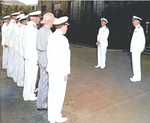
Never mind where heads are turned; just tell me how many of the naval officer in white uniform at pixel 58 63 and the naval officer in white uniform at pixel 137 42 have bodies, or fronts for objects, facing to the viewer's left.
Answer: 1

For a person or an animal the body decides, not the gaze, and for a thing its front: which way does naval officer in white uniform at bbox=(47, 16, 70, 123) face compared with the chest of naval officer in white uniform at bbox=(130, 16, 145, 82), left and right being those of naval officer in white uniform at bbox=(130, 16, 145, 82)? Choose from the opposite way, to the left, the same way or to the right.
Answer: the opposite way

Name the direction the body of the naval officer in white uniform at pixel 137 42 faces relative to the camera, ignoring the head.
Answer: to the viewer's left

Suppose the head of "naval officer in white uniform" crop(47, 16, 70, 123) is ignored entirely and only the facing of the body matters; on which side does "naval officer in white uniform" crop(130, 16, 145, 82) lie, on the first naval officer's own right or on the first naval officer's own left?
on the first naval officer's own left

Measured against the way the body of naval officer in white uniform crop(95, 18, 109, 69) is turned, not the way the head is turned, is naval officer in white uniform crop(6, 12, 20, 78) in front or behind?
in front

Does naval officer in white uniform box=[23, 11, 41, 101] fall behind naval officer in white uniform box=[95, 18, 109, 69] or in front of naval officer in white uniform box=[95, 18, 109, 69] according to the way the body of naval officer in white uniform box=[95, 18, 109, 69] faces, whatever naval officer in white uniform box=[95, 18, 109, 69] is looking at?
in front

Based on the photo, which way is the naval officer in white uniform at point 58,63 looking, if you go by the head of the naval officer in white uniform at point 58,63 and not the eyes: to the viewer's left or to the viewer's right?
to the viewer's right

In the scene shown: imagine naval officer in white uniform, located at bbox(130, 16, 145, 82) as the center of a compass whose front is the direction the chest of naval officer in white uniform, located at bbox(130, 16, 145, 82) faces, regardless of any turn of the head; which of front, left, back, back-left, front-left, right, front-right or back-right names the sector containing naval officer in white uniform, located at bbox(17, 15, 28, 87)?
front-left

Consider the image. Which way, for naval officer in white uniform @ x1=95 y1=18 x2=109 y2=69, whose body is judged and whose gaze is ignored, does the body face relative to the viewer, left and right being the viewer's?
facing the viewer and to the left of the viewer

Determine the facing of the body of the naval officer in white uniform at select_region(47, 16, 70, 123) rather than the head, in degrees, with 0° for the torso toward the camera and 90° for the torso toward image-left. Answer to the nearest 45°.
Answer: approximately 270°
